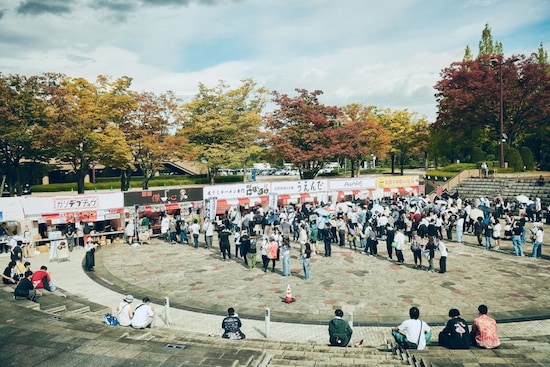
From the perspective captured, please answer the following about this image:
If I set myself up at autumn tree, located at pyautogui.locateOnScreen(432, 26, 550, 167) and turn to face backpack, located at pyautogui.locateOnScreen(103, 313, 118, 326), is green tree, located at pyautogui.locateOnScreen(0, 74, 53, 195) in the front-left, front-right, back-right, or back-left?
front-right

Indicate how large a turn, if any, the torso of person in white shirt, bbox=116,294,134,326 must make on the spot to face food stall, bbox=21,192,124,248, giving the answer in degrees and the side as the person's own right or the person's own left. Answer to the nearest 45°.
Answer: approximately 45° to the person's own left

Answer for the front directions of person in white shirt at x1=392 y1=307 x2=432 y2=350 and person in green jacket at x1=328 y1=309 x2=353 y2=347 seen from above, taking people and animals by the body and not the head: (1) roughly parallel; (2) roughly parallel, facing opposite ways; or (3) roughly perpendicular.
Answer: roughly parallel

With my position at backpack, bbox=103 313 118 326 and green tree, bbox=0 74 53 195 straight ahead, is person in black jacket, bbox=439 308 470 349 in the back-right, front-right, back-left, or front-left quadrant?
back-right

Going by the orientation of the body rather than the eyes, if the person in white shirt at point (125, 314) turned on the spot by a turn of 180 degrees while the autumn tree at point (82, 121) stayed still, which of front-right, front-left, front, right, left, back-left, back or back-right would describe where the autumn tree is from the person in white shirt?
back-right

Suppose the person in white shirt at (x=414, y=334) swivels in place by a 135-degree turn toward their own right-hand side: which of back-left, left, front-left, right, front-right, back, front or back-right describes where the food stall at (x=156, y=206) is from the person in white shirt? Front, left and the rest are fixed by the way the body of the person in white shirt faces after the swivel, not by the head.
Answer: back

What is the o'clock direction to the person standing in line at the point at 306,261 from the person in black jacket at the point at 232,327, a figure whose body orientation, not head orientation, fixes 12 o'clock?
The person standing in line is roughly at 1 o'clock from the person in black jacket.

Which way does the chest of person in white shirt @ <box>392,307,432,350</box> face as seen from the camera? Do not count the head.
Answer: away from the camera

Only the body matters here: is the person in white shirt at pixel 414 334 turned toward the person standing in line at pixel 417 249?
yes

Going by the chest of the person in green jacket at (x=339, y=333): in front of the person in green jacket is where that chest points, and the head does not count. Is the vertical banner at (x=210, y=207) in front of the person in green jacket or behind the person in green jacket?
in front

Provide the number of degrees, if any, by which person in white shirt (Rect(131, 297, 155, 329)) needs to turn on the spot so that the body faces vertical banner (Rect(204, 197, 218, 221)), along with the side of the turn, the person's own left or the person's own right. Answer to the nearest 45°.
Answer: approximately 45° to the person's own left

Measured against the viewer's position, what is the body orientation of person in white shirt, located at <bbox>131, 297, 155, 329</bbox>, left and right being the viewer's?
facing away from the viewer and to the right of the viewer

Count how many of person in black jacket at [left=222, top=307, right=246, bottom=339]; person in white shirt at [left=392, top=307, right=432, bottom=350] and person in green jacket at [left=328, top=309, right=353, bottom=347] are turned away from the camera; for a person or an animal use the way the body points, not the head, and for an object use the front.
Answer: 3

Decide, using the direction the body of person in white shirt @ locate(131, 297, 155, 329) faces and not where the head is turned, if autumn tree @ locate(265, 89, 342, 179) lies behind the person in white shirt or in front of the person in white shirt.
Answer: in front

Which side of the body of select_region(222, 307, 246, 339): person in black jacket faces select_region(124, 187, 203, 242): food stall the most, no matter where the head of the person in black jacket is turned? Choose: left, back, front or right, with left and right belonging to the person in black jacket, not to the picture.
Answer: front

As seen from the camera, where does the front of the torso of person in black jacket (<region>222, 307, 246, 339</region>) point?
away from the camera

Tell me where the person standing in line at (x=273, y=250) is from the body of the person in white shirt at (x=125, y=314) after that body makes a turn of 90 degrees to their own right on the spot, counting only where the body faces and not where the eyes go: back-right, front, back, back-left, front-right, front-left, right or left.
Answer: left

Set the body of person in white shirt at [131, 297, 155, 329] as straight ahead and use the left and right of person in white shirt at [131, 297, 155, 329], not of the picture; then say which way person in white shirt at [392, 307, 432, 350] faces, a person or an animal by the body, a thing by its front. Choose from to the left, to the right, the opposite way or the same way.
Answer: the same way
